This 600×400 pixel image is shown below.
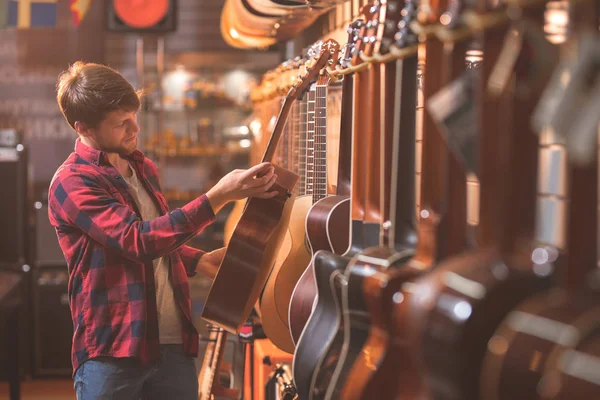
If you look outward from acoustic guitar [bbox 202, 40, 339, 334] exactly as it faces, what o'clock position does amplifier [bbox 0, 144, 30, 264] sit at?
The amplifier is roughly at 2 o'clock from the acoustic guitar.

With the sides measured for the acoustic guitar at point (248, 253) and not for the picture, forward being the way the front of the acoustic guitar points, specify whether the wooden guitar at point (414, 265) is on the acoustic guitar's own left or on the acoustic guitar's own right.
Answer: on the acoustic guitar's own left

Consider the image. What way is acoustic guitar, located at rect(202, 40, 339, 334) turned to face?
to the viewer's left

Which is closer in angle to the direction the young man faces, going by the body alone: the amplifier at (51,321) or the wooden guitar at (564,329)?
the wooden guitar

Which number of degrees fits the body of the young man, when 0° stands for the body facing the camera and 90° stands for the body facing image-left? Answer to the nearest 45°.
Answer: approximately 315°

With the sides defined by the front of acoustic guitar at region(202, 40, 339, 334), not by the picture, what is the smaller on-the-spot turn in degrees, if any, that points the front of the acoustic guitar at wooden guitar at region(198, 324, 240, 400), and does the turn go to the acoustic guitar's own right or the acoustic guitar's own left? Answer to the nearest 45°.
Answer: approximately 90° to the acoustic guitar's own right

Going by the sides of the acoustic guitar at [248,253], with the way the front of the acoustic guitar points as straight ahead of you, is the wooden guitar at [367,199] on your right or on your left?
on your left

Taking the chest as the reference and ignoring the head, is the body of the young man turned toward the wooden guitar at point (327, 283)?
yes
